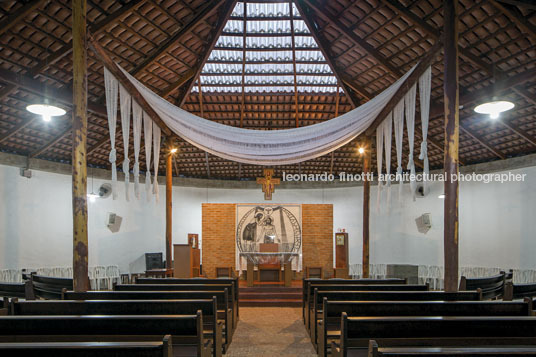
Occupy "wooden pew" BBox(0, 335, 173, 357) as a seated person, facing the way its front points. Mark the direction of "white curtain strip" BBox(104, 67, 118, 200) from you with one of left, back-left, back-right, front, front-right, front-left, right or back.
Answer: front

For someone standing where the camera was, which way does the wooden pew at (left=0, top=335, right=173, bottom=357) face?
facing away from the viewer

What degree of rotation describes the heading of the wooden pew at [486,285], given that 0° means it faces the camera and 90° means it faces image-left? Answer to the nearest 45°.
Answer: approximately 135°

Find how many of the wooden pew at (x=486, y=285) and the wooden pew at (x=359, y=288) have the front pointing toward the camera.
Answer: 0

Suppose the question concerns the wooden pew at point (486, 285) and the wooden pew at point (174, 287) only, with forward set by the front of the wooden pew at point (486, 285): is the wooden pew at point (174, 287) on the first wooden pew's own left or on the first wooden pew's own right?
on the first wooden pew's own left

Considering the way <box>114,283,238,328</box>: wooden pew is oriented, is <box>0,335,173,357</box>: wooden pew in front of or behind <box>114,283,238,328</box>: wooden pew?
behind

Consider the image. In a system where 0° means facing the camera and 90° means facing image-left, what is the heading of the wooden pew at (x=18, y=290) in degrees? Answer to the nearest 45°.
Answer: approximately 225°

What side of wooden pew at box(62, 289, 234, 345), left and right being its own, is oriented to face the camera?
back

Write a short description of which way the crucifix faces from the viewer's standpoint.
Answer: facing the viewer

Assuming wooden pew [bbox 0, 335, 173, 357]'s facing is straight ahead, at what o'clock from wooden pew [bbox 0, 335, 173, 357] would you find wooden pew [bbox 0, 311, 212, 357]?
wooden pew [bbox 0, 311, 212, 357] is roughly at 12 o'clock from wooden pew [bbox 0, 335, 173, 357].

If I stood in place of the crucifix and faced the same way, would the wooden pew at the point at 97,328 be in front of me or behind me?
in front

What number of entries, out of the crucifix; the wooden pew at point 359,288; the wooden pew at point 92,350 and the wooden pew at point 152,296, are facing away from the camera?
3

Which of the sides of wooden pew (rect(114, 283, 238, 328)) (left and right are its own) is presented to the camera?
back
